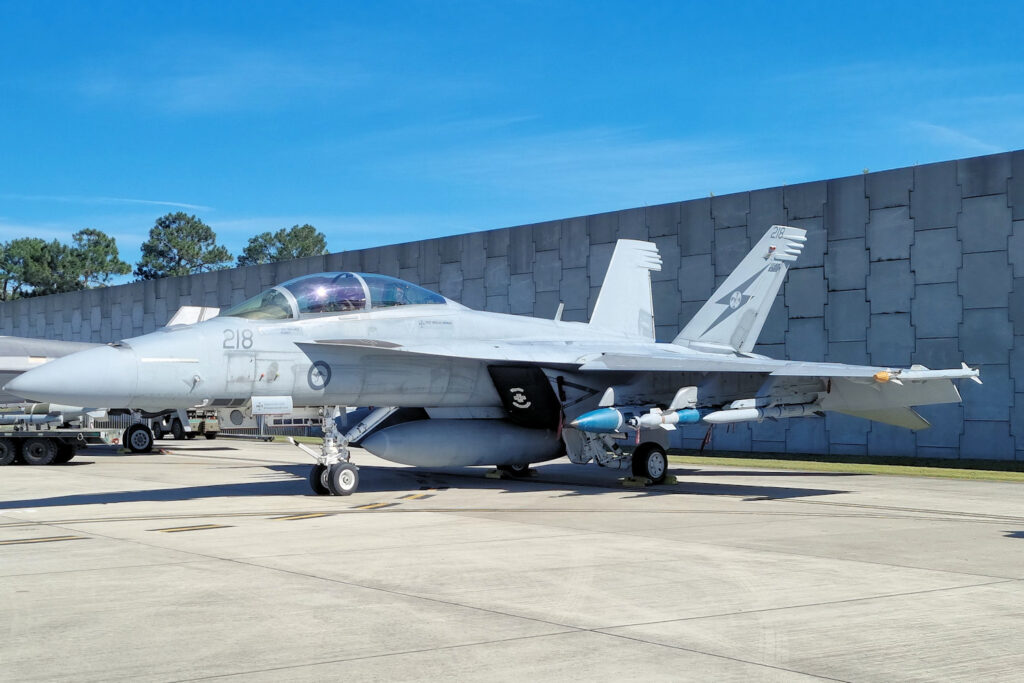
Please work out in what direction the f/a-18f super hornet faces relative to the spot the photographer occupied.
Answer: facing the viewer and to the left of the viewer
